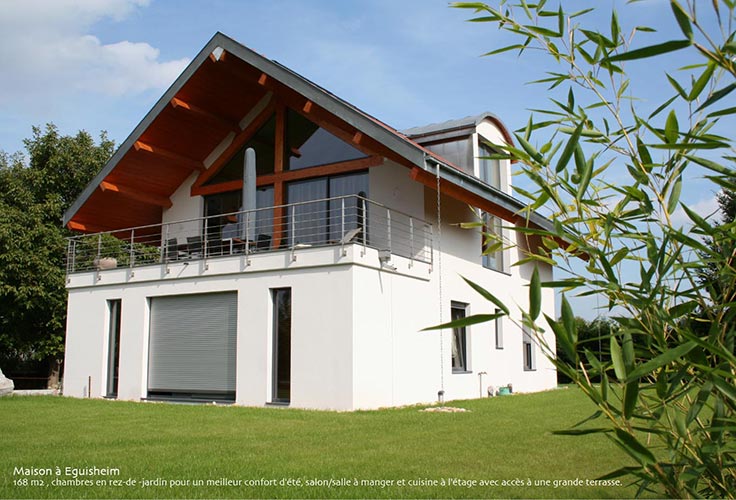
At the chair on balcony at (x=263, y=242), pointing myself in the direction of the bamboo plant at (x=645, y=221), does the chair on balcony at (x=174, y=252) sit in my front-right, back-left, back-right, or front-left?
back-right

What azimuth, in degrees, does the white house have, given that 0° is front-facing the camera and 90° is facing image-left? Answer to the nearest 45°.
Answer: approximately 45°

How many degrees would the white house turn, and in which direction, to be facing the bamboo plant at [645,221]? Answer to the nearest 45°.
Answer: approximately 45° to its left
